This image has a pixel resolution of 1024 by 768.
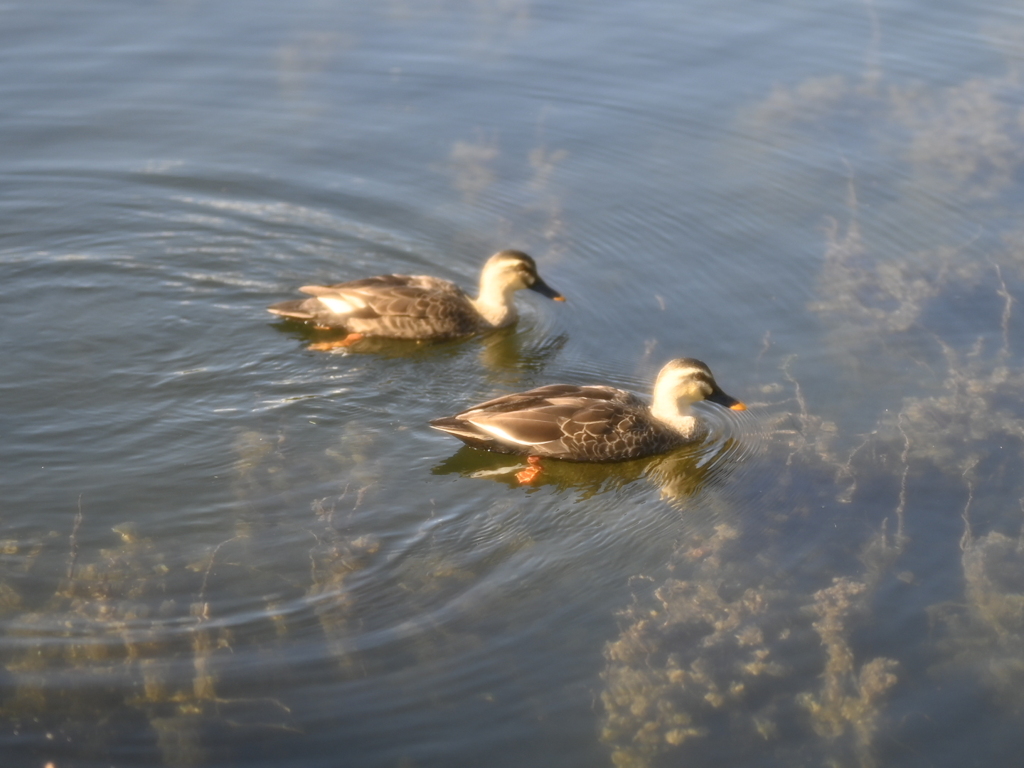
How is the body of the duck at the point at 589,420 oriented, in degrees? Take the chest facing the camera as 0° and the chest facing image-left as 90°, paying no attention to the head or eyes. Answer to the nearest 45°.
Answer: approximately 270°

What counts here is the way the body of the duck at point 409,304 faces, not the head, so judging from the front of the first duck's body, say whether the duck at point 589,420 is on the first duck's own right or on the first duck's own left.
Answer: on the first duck's own right

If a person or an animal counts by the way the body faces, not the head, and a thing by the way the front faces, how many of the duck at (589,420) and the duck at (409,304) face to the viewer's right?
2

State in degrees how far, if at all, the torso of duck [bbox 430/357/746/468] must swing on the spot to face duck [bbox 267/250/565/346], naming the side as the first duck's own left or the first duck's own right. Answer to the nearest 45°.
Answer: approximately 135° to the first duck's own left

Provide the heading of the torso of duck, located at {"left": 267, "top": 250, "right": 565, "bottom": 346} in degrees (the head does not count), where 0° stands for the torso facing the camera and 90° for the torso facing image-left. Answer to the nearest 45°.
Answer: approximately 270°
